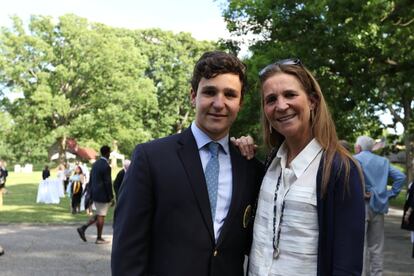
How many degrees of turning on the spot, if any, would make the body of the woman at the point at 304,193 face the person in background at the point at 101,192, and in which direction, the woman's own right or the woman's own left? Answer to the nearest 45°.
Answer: approximately 90° to the woman's own right

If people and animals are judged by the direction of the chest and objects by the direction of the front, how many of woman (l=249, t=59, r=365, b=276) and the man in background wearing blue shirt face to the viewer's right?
0

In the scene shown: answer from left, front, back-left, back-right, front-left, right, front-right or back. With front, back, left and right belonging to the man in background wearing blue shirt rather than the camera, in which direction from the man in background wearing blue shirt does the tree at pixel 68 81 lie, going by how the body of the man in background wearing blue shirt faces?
front

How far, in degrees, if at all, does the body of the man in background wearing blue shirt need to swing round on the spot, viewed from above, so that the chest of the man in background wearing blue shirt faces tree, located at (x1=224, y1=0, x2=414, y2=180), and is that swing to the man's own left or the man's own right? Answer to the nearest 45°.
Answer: approximately 45° to the man's own right

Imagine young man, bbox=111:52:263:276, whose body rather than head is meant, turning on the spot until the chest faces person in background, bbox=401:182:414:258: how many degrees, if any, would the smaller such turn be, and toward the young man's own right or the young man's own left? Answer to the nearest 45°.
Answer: approximately 90° to the young man's own left

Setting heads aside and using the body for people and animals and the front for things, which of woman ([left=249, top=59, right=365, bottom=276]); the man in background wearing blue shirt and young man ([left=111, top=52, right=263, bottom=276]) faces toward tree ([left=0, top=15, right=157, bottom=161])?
the man in background wearing blue shirt

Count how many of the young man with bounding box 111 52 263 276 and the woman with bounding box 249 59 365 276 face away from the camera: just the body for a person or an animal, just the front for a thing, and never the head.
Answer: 0

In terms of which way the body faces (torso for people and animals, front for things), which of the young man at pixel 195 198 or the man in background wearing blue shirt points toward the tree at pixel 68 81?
the man in background wearing blue shirt

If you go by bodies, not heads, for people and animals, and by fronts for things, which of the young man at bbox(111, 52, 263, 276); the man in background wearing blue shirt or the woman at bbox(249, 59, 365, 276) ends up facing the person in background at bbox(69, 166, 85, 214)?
the man in background wearing blue shirt

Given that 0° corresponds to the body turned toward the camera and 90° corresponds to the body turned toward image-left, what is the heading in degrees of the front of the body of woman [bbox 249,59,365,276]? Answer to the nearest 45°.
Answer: approximately 45°

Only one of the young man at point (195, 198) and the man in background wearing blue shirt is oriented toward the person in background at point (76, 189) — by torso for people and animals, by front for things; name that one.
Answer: the man in background wearing blue shirt

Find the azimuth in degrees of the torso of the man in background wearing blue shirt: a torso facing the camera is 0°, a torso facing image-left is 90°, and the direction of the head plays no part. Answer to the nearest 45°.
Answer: approximately 135°

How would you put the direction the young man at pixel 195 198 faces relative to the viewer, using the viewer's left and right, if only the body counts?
facing the viewer and to the right of the viewer

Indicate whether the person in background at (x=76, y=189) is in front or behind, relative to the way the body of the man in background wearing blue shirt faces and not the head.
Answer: in front
